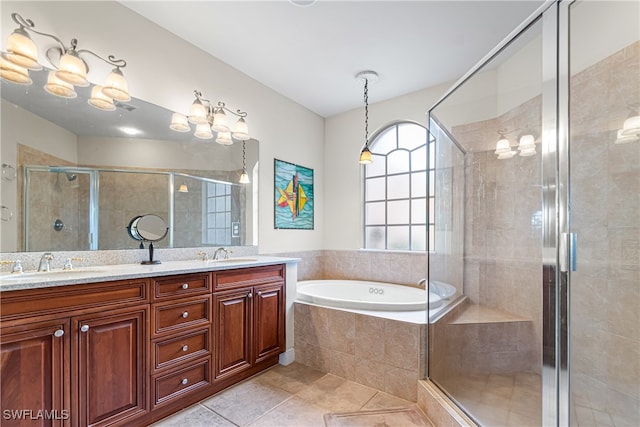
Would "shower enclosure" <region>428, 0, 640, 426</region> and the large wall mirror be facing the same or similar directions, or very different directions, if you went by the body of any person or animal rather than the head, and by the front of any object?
very different directions

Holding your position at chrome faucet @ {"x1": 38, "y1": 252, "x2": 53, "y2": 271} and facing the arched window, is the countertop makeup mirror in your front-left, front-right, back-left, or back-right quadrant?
front-left

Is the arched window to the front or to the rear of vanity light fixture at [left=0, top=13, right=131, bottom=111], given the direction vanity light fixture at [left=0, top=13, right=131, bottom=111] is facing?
to the front

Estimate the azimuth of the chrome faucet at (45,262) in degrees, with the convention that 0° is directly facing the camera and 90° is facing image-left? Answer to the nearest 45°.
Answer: approximately 315°

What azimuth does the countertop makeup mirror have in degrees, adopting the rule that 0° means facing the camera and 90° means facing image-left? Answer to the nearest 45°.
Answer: approximately 315°

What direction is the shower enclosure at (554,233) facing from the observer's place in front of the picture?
facing the viewer and to the left of the viewer

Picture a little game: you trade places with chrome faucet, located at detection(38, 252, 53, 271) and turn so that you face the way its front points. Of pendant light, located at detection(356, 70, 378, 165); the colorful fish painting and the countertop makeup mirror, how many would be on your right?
0

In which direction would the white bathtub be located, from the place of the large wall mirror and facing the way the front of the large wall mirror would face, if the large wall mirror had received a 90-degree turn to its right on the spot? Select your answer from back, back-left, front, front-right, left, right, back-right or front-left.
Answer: back-left

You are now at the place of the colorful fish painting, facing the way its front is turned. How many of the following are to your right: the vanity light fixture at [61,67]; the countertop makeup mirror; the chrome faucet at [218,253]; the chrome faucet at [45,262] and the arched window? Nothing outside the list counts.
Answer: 4

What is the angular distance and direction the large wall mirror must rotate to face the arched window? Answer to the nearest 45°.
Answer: approximately 45° to its left

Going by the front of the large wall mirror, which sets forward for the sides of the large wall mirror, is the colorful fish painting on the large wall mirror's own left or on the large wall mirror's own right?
on the large wall mirror's own left

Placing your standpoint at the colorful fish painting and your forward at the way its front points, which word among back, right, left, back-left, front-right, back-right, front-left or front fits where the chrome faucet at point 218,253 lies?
right

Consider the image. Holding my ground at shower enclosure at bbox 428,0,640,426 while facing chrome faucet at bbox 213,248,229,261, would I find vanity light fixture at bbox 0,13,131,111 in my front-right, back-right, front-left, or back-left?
front-left

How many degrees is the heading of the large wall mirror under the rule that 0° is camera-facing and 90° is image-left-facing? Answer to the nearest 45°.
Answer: approximately 315°

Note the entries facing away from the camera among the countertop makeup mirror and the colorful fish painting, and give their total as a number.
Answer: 0

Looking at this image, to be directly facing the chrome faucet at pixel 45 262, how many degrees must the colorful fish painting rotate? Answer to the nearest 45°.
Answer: approximately 90° to its right

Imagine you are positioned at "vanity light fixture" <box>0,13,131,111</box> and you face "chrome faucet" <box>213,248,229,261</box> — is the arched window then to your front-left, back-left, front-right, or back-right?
front-right

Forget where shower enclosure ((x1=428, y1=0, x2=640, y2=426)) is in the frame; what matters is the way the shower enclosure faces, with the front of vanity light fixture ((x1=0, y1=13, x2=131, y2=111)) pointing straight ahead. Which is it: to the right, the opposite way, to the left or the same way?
the opposite way

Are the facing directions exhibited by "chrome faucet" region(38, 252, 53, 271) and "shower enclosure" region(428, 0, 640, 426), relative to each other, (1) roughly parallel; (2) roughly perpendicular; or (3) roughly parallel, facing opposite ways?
roughly parallel, facing opposite ways
